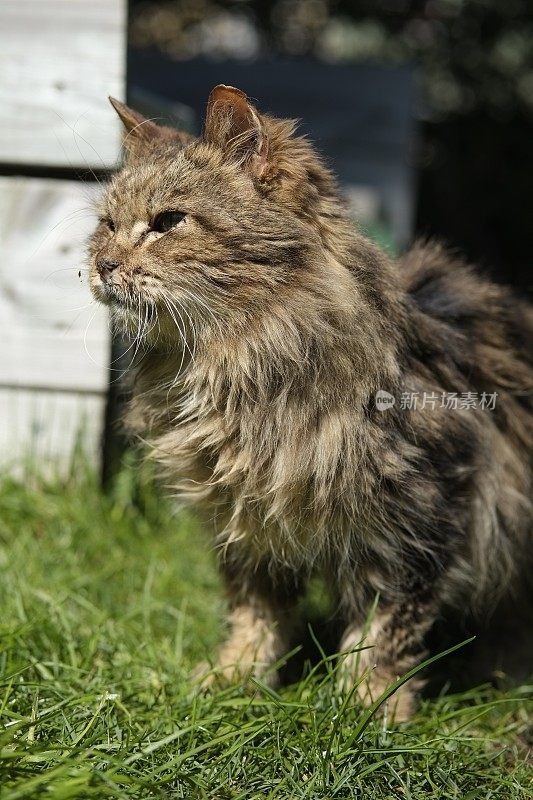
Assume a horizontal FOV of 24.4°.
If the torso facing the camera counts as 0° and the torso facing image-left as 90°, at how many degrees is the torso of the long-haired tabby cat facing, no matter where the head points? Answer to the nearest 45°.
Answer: approximately 45°

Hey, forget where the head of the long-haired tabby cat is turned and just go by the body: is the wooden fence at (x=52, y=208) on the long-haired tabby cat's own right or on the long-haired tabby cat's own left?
on the long-haired tabby cat's own right

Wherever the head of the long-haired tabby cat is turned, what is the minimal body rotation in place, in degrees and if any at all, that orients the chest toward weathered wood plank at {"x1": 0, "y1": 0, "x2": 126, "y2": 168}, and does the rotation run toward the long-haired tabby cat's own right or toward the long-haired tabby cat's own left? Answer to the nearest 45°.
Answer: approximately 90° to the long-haired tabby cat's own right

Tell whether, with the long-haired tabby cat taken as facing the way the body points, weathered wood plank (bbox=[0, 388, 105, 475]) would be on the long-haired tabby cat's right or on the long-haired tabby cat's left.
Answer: on the long-haired tabby cat's right

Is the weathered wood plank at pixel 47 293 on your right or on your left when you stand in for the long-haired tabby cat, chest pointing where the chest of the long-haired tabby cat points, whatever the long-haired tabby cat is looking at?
on your right
